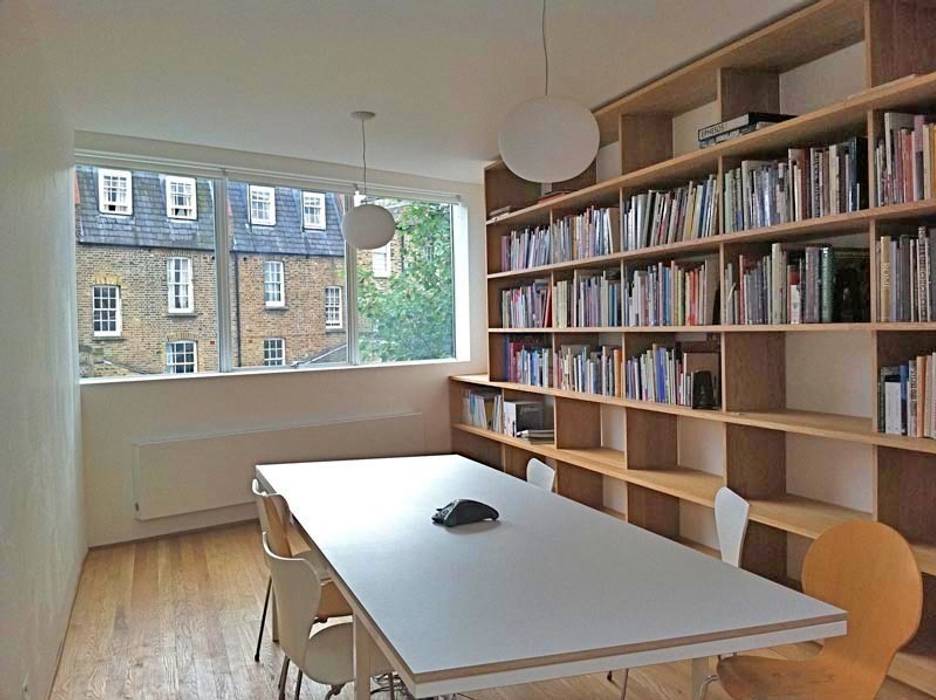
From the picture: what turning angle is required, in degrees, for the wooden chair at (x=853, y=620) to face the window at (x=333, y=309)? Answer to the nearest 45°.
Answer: approximately 90° to its right

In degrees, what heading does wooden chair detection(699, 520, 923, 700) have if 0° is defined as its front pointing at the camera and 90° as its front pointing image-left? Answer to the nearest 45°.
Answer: approximately 45°

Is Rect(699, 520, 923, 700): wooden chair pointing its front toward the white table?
yes

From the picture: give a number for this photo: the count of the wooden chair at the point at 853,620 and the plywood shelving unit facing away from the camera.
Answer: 0

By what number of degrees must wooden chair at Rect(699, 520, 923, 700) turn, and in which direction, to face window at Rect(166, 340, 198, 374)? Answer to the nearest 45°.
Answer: approximately 45° to its right

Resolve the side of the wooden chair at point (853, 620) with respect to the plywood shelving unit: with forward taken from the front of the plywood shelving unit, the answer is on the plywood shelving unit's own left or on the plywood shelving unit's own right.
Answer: on the plywood shelving unit's own left

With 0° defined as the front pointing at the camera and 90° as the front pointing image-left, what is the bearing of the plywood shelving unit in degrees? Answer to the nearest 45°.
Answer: approximately 45°

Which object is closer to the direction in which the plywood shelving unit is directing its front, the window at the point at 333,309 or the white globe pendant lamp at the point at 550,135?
the white globe pendant lamp

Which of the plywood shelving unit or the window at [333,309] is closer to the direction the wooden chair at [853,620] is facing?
the window

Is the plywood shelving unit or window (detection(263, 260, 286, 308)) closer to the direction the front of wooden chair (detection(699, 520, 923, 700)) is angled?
the window

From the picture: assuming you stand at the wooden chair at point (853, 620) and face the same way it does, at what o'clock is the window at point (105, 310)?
The window is roughly at 2 o'clock from the wooden chair.

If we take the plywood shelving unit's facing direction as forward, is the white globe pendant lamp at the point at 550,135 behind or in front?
in front

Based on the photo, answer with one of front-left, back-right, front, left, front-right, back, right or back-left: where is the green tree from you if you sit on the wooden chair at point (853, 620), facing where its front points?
right
